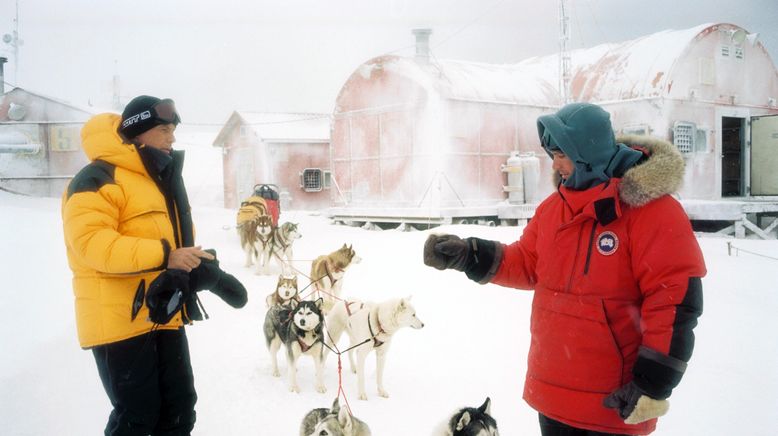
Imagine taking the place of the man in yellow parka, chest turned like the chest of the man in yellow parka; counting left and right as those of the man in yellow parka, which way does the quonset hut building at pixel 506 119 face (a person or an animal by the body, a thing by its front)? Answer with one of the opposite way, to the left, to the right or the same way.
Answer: to the right

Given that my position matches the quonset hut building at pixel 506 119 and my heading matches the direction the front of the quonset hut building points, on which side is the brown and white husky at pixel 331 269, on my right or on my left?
on my right

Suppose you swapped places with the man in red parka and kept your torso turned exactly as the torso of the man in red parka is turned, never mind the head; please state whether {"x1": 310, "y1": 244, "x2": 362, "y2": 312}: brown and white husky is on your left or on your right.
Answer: on your right

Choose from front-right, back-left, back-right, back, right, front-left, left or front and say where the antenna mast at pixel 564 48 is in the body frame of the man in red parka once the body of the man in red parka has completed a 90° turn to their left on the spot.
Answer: back-left

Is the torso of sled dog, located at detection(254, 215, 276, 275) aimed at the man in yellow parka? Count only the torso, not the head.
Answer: yes

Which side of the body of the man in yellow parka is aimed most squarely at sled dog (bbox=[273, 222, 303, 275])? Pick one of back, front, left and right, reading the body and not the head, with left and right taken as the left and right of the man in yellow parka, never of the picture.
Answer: left

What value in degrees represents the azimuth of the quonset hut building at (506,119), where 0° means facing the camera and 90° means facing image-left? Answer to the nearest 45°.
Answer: approximately 315°

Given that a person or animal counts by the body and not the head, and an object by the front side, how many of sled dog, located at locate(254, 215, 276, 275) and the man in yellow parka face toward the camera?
1

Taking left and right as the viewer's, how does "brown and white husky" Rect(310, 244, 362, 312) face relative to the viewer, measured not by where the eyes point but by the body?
facing to the right of the viewer

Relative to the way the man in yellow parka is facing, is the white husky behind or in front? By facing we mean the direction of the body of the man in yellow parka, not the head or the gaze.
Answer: in front

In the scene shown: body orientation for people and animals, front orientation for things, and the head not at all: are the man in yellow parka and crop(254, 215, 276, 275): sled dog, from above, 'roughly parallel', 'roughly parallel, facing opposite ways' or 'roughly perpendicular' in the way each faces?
roughly perpendicular

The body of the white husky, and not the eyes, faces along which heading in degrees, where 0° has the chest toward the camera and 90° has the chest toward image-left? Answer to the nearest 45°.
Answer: approximately 315°

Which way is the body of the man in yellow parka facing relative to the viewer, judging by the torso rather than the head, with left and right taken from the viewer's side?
facing to the right of the viewer

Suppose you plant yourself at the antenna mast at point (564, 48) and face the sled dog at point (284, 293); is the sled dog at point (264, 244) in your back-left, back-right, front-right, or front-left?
front-right

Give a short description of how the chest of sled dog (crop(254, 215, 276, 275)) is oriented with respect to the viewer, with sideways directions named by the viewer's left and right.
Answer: facing the viewer

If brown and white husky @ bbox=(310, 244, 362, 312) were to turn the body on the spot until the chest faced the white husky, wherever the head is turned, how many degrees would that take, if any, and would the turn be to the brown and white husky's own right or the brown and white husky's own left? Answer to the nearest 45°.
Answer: approximately 90° to the brown and white husky's own right
